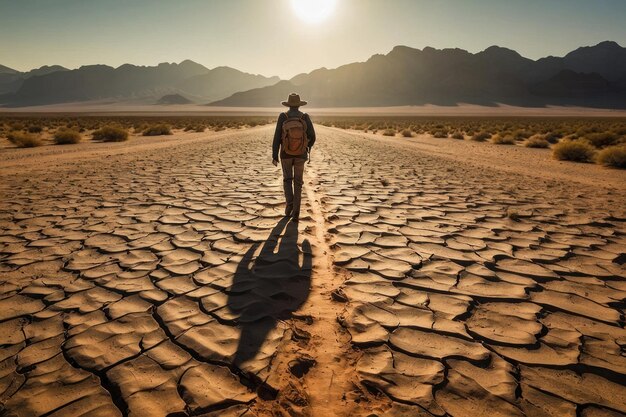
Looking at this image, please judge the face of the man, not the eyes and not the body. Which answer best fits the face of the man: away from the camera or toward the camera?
away from the camera

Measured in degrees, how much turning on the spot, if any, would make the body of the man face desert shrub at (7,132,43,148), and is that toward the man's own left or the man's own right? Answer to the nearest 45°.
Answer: approximately 45° to the man's own left

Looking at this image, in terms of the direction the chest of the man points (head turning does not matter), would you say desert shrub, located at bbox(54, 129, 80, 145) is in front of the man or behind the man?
in front

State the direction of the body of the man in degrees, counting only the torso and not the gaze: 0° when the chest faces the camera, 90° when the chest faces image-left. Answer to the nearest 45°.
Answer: approximately 180°

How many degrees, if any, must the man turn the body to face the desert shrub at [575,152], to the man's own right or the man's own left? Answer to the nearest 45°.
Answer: approximately 45° to the man's own right

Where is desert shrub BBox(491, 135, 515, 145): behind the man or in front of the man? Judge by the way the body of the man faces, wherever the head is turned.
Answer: in front

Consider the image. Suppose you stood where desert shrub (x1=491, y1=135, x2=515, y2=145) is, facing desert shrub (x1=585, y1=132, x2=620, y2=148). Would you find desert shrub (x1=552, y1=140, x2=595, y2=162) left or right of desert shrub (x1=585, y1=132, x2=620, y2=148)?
right

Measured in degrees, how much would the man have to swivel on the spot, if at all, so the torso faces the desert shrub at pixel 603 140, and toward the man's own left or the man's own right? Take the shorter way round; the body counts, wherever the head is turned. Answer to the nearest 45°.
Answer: approximately 45° to the man's own right

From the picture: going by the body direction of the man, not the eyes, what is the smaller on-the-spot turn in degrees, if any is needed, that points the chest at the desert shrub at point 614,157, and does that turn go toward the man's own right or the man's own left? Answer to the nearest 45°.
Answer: approximately 45° to the man's own right
